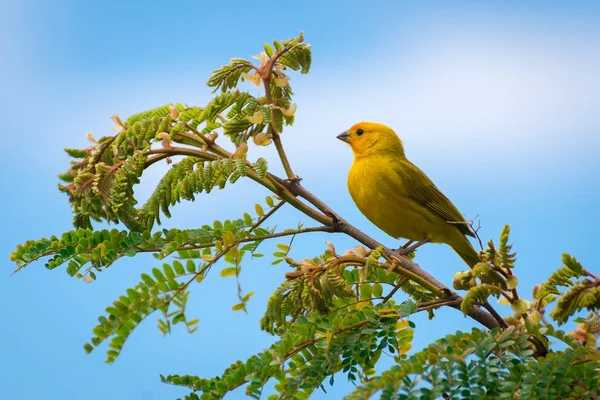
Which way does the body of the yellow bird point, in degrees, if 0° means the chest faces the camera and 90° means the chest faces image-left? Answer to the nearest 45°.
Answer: approximately 90°
